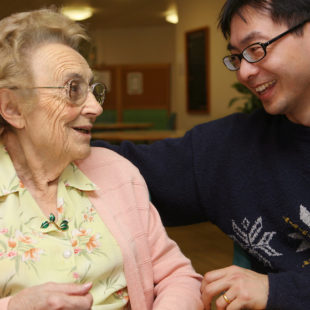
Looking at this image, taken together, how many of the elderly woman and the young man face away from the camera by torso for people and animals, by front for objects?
0

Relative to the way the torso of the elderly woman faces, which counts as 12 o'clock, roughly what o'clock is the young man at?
The young man is roughly at 9 o'clock from the elderly woman.

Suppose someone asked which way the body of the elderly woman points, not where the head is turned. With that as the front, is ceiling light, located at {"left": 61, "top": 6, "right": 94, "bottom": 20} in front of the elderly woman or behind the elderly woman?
behind

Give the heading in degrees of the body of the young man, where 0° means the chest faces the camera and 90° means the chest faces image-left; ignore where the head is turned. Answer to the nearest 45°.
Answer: approximately 45°

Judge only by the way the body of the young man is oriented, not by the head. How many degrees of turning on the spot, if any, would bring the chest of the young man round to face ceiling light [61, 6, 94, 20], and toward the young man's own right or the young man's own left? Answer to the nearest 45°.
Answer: approximately 135° to the young man's own right

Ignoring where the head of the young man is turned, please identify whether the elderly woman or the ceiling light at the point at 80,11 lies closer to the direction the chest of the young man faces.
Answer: the elderly woman

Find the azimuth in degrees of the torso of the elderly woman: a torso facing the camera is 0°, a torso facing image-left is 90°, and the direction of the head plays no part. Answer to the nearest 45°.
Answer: approximately 0°
